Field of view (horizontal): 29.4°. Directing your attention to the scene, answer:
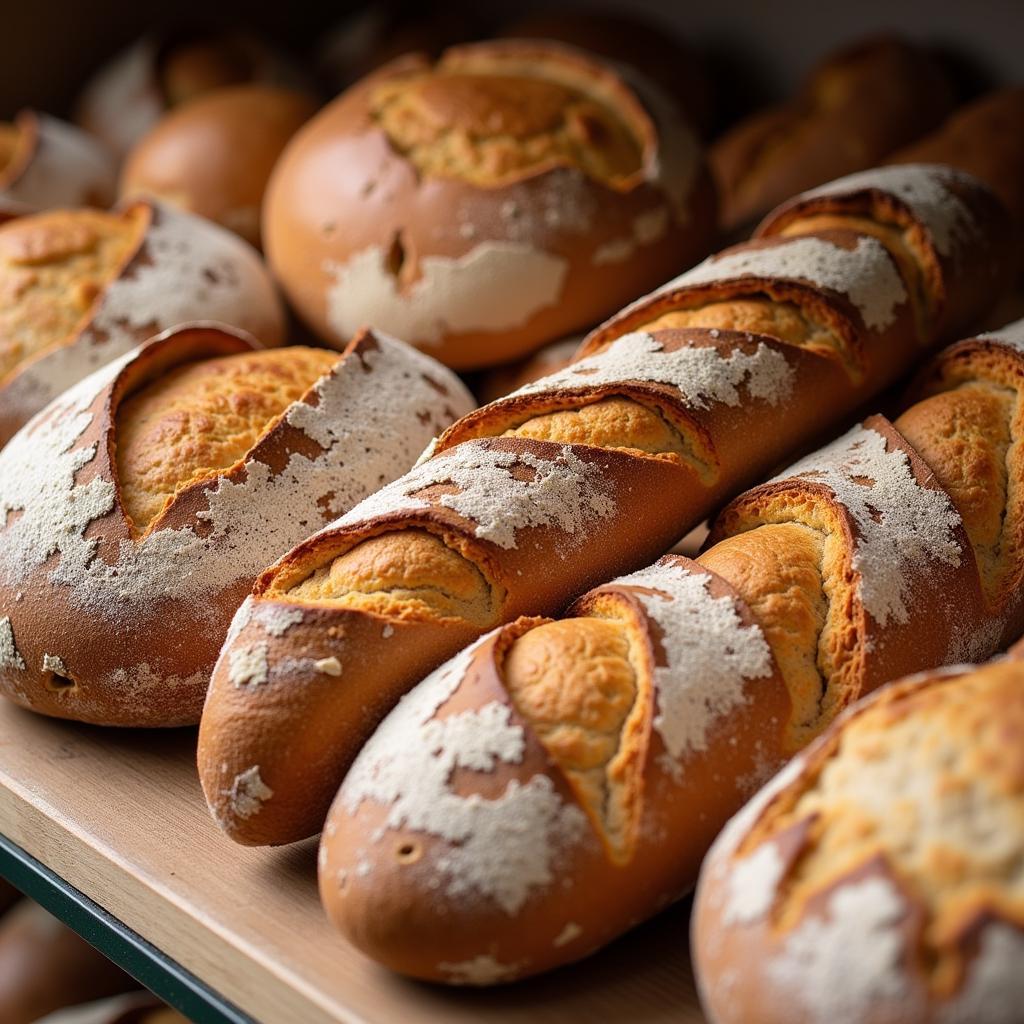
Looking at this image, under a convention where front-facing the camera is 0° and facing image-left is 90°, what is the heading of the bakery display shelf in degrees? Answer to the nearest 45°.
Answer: approximately 45°

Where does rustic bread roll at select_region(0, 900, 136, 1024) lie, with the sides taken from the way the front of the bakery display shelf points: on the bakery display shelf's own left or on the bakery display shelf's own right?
on the bakery display shelf's own right
